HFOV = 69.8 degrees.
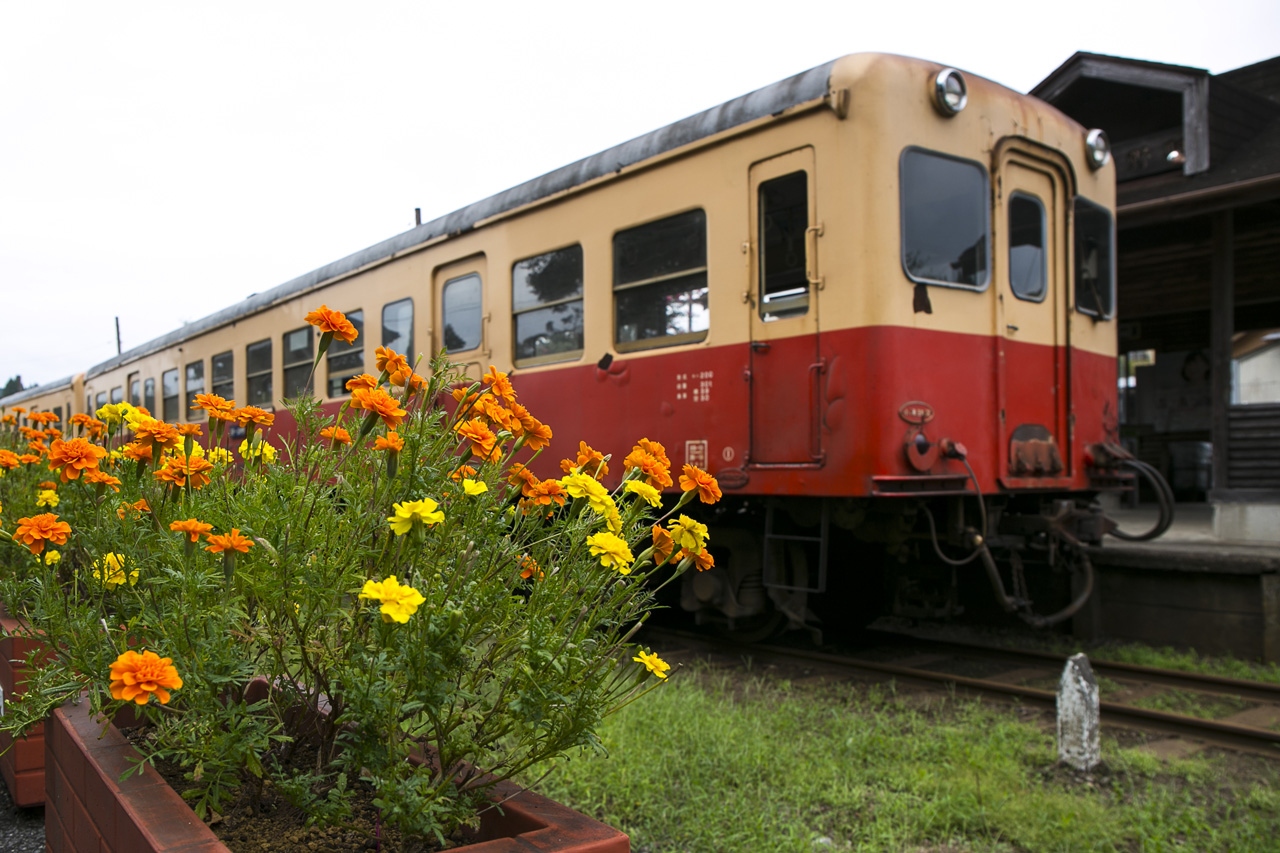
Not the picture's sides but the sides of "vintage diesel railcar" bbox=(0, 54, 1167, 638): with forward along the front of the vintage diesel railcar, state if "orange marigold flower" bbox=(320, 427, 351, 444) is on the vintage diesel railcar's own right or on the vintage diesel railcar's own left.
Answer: on the vintage diesel railcar's own right

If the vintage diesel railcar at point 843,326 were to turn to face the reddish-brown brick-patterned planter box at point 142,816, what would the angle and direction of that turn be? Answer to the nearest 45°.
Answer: approximately 90° to its right

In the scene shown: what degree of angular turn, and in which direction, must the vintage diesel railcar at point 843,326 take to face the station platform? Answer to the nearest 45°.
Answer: approximately 45° to its left

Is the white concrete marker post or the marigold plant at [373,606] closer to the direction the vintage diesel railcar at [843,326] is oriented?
the white concrete marker post

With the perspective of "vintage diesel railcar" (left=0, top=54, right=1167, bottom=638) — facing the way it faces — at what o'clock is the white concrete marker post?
The white concrete marker post is roughly at 1 o'clock from the vintage diesel railcar.

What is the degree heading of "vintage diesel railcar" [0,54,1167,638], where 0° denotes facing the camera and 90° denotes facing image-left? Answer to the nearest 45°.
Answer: approximately 315°
